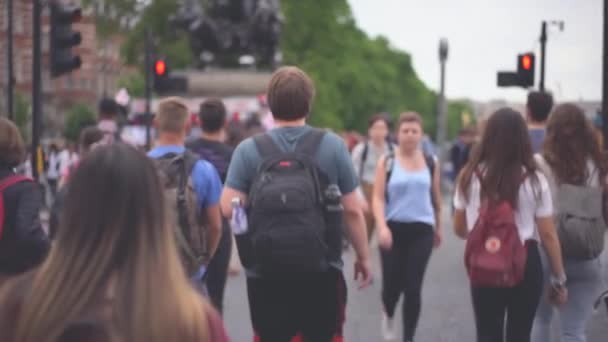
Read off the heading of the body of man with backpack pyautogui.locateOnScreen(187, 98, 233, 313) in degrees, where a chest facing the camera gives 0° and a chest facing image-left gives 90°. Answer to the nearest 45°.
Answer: approximately 180°

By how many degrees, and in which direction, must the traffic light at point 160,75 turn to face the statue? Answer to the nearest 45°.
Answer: approximately 180°

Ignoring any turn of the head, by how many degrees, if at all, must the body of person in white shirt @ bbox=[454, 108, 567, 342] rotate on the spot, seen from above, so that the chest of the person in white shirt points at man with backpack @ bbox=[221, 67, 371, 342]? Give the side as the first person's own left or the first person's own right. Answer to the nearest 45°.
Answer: approximately 135° to the first person's own left

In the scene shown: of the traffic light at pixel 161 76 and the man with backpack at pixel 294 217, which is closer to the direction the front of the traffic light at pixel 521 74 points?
the man with backpack

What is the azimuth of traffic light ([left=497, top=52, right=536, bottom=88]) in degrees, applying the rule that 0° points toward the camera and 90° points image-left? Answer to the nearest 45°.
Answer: approximately 0°

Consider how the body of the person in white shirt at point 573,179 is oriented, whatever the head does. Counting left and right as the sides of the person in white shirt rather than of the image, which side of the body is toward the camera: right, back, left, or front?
back

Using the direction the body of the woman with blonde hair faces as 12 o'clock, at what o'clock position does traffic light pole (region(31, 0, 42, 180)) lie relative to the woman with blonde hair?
The traffic light pole is roughly at 12 o'clock from the woman with blonde hair.

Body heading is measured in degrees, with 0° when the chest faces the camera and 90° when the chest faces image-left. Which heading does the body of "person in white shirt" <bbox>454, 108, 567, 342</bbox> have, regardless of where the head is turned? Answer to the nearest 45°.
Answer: approximately 180°
